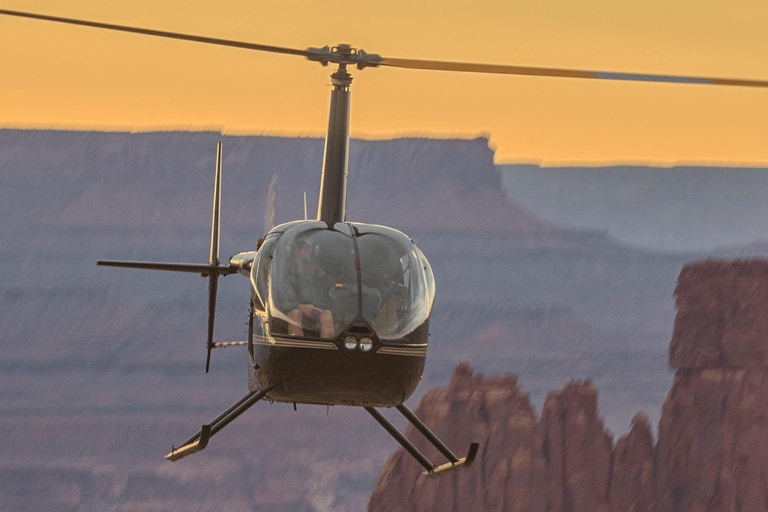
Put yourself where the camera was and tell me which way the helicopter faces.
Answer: facing the viewer

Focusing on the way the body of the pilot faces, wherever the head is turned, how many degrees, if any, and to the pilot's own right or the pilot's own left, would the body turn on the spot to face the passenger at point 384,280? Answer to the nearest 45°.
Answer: approximately 90° to the pilot's own left

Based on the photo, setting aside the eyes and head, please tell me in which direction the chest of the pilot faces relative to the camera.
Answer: toward the camera
